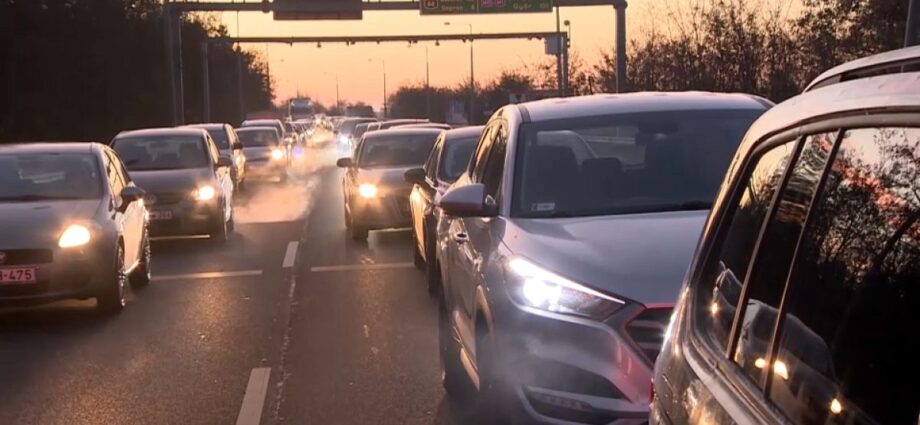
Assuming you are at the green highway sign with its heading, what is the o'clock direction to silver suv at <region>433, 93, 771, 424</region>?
The silver suv is roughly at 12 o'clock from the green highway sign.

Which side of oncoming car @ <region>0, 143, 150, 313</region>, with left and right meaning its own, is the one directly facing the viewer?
front

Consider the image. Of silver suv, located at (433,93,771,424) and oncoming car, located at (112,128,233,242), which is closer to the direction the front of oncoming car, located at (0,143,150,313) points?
the silver suv

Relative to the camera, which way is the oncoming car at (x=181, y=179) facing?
toward the camera

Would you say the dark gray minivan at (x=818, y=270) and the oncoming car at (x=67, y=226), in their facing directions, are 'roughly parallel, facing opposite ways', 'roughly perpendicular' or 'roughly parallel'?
roughly parallel

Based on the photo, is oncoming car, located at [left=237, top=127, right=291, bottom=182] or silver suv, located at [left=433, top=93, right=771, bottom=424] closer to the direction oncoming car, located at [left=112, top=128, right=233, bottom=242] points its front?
the silver suv

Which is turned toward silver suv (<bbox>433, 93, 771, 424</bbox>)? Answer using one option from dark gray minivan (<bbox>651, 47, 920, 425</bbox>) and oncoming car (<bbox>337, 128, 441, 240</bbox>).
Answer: the oncoming car

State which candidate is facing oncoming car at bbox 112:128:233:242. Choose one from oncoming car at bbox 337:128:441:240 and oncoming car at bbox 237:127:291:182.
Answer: oncoming car at bbox 237:127:291:182

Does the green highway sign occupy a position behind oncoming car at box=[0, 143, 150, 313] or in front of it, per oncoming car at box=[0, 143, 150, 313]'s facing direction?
behind

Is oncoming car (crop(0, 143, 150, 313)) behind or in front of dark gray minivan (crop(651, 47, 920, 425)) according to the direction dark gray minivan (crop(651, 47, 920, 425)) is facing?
behind

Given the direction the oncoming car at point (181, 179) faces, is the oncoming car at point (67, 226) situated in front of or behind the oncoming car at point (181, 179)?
in front

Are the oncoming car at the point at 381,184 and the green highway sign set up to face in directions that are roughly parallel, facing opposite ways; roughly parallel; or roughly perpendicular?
roughly parallel

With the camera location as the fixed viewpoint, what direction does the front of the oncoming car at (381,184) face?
facing the viewer

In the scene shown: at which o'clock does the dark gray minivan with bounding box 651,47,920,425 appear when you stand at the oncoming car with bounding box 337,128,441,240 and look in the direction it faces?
The dark gray minivan is roughly at 12 o'clock from the oncoming car.

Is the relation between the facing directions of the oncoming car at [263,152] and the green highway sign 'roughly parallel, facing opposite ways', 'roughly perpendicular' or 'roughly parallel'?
roughly parallel

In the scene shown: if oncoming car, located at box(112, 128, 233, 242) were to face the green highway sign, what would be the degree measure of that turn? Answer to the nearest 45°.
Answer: approximately 135° to its left

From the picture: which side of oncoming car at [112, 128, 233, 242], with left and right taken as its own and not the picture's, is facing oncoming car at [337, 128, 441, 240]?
left

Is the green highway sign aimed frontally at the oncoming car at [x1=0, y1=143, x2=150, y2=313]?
yes

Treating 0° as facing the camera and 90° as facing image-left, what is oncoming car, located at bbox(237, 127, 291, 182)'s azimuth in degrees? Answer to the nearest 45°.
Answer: approximately 0°

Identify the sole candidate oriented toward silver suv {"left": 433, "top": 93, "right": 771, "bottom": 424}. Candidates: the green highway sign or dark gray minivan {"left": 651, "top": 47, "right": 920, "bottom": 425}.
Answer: the green highway sign

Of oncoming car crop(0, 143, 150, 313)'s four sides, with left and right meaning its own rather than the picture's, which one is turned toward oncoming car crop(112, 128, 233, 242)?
back
